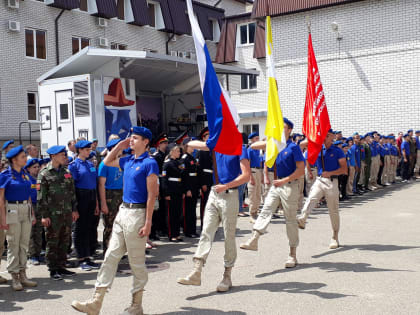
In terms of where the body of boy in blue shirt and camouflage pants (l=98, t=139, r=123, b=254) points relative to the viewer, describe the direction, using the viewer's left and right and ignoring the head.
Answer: facing the viewer and to the right of the viewer

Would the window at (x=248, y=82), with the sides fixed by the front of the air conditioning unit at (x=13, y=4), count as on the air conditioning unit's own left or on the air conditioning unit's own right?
on the air conditioning unit's own left

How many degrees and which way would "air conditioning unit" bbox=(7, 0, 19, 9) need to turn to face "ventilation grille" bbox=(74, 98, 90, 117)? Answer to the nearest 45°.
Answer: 0° — it already faces it

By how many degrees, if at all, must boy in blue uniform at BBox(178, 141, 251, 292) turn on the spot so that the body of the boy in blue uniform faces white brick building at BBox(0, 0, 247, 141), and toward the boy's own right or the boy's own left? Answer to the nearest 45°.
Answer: approximately 90° to the boy's own right

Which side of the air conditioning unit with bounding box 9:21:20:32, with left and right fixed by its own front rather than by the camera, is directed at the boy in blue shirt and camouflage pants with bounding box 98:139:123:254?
front

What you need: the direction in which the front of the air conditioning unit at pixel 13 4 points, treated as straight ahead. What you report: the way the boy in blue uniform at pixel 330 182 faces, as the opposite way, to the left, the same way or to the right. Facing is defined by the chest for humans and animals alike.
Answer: to the right

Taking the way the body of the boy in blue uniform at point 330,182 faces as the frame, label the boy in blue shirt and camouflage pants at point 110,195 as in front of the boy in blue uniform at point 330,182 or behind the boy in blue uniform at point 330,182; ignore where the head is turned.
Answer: in front

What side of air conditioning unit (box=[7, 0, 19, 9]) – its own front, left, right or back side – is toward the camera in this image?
front

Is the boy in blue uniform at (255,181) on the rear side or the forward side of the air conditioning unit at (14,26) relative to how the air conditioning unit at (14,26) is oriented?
on the forward side

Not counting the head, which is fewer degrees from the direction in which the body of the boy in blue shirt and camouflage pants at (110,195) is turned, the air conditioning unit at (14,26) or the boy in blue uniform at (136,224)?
the boy in blue uniform

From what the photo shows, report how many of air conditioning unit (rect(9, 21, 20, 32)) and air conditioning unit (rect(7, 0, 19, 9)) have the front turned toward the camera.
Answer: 2

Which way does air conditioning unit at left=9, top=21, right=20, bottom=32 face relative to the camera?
toward the camera

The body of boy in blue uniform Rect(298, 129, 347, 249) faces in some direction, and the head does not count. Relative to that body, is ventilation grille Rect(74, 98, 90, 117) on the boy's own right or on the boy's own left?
on the boy's own right

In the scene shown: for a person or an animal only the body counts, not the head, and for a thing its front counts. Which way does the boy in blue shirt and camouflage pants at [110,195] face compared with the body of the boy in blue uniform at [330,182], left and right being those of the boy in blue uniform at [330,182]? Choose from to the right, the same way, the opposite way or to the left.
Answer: to the left

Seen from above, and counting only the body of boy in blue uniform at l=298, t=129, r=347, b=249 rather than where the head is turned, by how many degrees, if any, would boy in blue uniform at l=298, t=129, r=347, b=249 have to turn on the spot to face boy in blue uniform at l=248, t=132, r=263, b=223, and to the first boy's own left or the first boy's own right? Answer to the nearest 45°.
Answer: approximately 90° to the first boy's own right

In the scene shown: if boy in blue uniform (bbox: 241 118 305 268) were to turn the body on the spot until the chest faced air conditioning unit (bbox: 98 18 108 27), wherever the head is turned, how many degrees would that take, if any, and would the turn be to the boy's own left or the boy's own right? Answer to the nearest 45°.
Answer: approximately 90° to the boy's own right

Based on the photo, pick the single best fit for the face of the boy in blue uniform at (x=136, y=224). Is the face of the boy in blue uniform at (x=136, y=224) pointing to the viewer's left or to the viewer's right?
to the viewer's left
